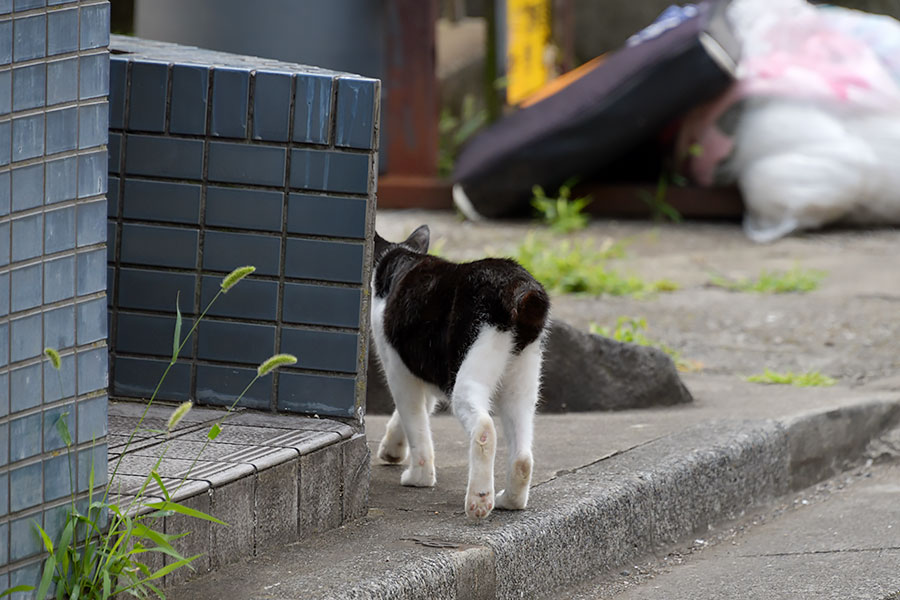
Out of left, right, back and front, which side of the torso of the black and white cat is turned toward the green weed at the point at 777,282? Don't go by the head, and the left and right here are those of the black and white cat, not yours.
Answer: right

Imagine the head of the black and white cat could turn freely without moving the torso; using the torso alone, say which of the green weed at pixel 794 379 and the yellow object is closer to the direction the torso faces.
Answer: the yellow object

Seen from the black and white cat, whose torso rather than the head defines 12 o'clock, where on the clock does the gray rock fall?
The gray rock is roughly at 2 o'clock from the black and white cat.

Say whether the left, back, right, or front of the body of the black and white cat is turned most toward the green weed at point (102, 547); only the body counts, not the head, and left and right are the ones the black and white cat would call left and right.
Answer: left

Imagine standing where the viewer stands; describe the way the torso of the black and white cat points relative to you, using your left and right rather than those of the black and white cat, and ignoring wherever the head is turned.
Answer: facing away from the viewer and to the left of the viewer

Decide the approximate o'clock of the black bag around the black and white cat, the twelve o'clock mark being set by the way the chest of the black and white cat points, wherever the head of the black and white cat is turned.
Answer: The black bag is roughly at 2 o'clock from the black and white cat.

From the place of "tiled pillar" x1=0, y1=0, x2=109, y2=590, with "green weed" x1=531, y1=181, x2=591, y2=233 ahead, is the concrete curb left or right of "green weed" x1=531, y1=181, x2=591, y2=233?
right

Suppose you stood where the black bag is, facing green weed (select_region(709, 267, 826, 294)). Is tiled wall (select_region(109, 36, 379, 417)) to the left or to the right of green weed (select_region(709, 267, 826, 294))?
right

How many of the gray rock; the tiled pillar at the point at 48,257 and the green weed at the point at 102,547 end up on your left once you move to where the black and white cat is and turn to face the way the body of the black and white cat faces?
2

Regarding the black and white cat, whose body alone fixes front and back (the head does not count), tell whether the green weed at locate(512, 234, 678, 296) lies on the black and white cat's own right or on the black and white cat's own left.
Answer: on the black and white cat's own right

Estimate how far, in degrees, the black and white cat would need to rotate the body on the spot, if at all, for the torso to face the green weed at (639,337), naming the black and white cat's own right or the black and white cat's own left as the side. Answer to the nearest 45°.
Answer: approximately 45° to the black and white cat's own right
